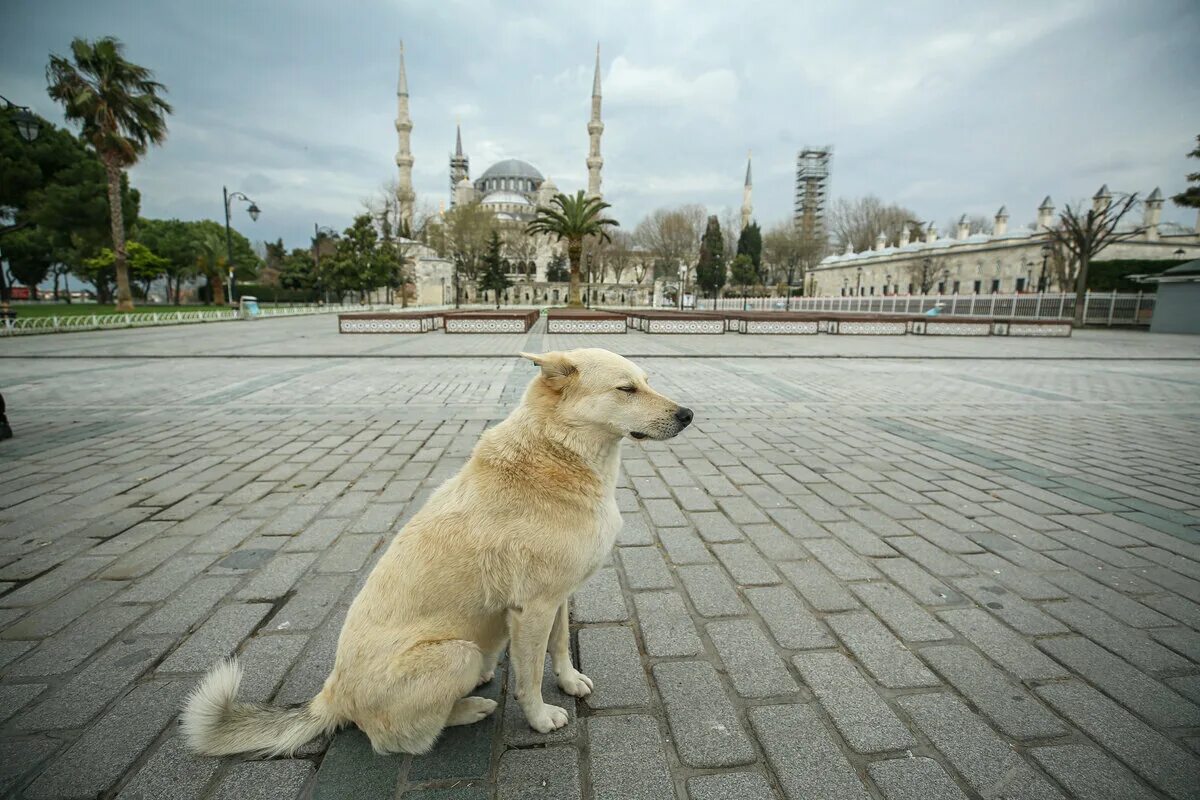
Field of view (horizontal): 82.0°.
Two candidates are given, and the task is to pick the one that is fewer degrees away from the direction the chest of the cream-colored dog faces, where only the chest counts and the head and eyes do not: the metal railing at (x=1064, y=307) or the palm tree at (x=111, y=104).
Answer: the metal railing

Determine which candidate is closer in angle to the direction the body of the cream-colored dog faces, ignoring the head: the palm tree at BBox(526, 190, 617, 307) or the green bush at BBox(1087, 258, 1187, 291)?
the green bush

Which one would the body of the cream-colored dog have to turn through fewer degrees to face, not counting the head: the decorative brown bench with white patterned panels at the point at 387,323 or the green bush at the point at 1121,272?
the green bush

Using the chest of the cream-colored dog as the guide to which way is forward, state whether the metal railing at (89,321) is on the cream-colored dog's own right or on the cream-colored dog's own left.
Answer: on the cream-colored dog's own left

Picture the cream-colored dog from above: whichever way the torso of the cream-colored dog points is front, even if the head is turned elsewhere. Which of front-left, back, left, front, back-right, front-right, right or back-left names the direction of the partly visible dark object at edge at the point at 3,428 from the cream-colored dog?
back-left

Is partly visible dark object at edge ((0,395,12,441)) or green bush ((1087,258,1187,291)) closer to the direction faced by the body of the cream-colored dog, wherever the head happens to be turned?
the green bush

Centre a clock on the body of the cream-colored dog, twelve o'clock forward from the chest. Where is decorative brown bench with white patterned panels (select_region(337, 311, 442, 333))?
The decorative brown bench with white patterned panels is roughly at 9 o'clock from the cream-colored dog.

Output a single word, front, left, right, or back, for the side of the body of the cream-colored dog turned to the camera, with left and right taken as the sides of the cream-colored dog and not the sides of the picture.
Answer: right

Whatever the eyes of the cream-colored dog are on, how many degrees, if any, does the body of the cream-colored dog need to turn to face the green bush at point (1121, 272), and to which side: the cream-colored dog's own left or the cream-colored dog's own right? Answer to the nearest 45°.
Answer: approximately 45° to the cream-colored dog's own left

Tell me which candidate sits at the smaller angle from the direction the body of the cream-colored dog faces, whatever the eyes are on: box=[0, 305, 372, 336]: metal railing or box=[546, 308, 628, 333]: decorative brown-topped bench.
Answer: the decorative brown-topped bench

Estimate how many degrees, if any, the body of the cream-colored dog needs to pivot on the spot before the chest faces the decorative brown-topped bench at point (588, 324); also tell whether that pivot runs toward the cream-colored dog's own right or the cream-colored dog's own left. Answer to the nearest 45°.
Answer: approximately 90° to the cream-colored dog's own left

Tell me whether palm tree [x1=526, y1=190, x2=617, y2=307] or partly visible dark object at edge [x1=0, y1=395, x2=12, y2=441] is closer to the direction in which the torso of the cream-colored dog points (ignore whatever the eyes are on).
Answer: the palm tree
